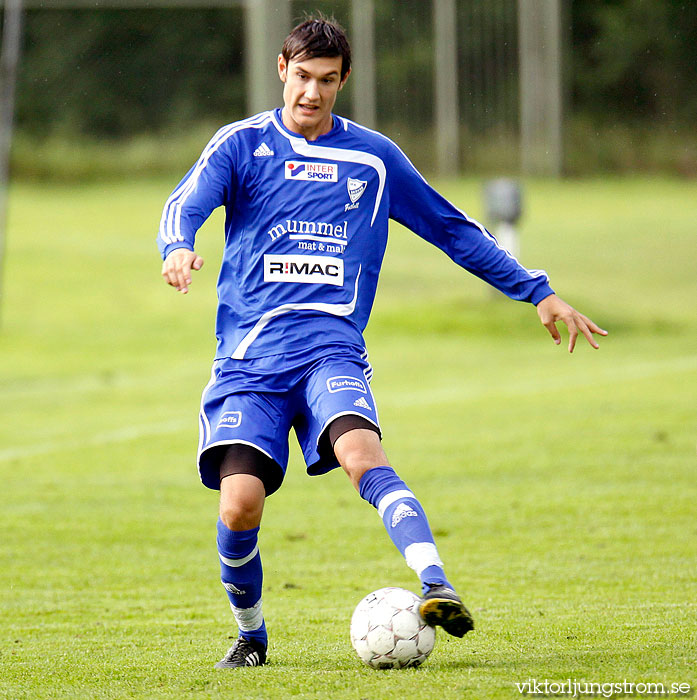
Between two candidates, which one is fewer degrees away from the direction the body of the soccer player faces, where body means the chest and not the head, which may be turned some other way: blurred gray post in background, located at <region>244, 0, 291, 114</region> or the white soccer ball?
the white soccer ball

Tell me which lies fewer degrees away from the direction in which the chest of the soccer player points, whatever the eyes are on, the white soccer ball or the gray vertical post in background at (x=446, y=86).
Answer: the white soccer ball

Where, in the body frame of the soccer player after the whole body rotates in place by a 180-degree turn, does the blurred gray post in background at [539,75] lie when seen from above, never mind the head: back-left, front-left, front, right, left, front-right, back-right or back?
front

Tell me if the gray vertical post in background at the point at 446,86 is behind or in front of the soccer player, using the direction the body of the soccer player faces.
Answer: behind

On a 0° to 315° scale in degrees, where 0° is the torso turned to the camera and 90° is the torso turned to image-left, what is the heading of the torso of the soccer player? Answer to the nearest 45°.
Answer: approximately 0°

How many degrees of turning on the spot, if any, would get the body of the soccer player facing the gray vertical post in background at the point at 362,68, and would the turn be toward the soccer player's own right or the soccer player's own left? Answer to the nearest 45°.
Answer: approximately 180°

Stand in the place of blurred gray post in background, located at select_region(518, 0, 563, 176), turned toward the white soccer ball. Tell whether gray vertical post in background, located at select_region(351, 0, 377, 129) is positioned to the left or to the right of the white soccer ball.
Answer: right

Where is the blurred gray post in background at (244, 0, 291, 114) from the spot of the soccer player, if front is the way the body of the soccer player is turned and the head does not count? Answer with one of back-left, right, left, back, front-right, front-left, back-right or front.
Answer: back
